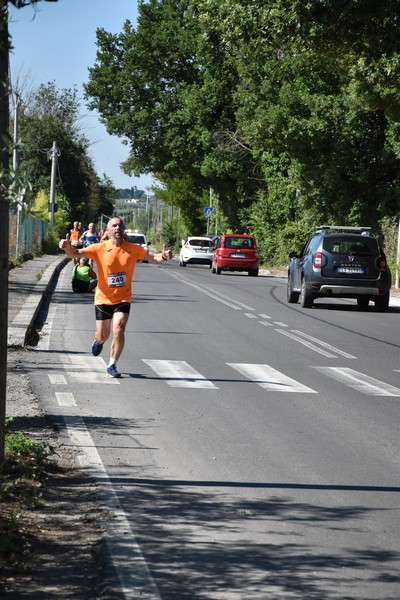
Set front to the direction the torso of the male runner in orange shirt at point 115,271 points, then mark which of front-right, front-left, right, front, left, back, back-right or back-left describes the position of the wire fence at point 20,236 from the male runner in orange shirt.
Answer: back

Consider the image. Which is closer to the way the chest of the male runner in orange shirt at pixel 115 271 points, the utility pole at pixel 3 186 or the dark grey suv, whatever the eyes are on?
the utility pole

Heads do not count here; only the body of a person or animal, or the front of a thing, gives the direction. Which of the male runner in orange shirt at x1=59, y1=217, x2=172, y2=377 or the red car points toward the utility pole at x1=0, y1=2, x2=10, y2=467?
the male runner in orange shirt

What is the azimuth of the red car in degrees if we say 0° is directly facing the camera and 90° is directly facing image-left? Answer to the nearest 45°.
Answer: approximately 180°

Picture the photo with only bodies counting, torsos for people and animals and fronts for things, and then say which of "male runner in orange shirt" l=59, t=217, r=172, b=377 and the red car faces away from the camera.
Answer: the red car

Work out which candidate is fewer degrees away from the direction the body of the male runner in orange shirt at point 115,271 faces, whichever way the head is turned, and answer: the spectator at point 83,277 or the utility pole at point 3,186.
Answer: the utility pole

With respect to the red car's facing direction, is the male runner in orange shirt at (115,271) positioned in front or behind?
behind

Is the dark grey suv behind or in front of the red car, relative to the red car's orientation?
behind

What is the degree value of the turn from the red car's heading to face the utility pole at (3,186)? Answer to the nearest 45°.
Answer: approximately 180°

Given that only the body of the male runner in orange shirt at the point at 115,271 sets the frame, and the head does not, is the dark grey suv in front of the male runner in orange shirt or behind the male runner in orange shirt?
behind

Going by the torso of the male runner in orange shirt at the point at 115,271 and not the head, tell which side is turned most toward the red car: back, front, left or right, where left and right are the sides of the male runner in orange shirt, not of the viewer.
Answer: back

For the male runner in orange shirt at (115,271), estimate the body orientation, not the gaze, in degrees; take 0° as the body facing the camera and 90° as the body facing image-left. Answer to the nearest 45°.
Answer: approximately 0°

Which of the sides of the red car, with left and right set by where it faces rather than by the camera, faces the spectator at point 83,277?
back
